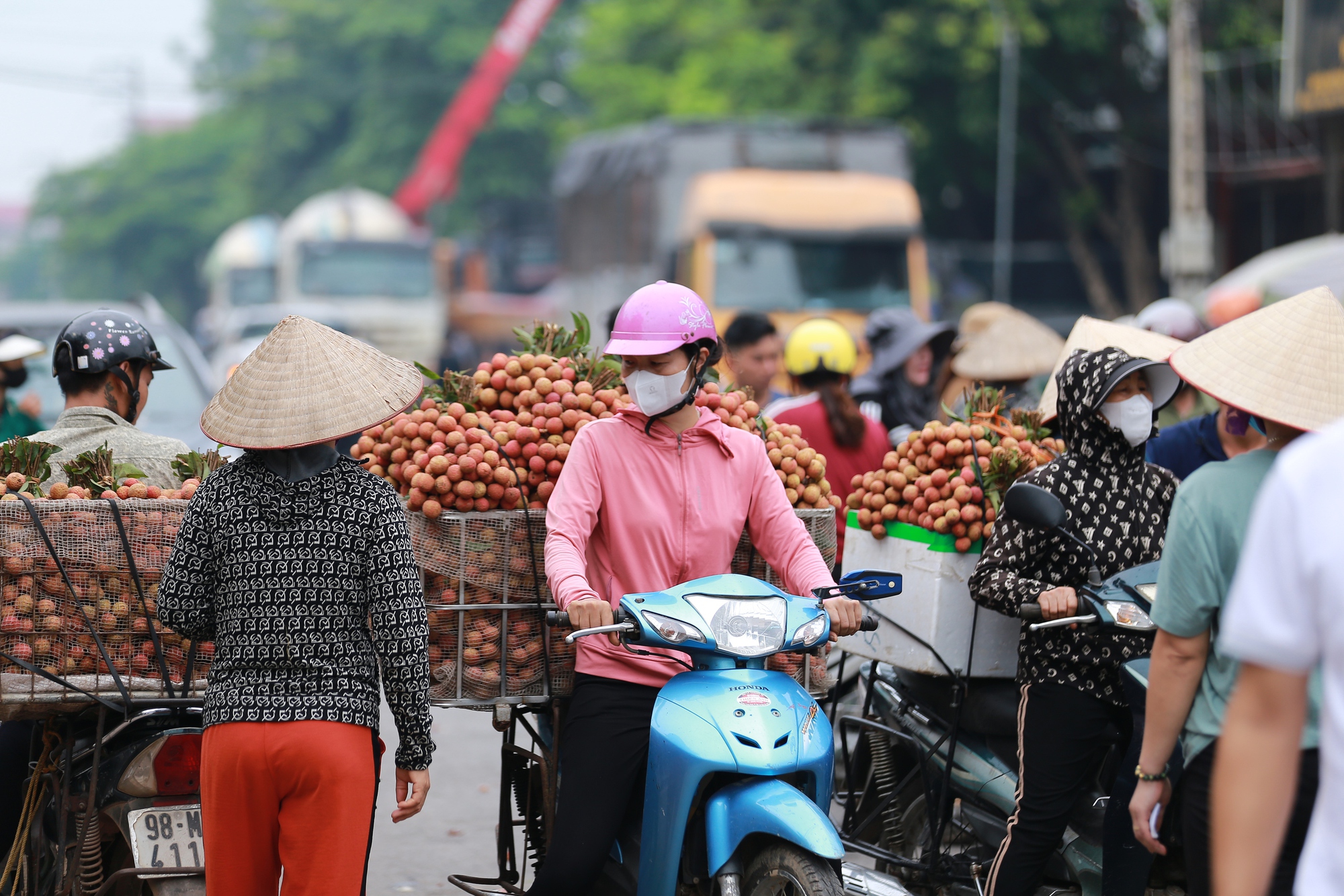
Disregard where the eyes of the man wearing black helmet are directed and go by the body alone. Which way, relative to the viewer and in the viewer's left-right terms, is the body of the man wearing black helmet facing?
facing away from the viewer and to the right of the viewer

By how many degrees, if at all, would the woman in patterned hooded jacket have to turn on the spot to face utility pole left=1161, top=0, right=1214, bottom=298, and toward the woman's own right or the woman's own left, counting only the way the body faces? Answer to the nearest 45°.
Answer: approximately 135° to the woman's own left

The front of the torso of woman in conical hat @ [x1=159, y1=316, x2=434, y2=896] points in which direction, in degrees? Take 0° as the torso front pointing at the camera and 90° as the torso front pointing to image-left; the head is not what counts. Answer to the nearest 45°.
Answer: approximately 180°

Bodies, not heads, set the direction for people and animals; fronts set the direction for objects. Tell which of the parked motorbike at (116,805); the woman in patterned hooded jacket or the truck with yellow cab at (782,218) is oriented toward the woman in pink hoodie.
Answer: the truck with yellow cab

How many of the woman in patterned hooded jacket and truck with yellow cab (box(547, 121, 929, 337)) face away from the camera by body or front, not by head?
0

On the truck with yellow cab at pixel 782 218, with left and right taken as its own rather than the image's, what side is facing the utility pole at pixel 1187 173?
left

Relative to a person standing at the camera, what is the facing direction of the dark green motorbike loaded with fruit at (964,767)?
facing the viewer and to the right of the viewer

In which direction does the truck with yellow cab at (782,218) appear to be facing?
toward the camera

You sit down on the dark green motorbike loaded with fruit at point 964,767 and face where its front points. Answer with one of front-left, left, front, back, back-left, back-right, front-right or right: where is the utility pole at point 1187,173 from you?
back-left

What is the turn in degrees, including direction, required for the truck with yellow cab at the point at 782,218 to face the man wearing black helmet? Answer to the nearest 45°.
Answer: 0° — it already faces them

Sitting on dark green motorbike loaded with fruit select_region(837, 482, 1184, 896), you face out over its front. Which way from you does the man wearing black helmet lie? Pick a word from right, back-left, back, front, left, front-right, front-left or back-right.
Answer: back-right

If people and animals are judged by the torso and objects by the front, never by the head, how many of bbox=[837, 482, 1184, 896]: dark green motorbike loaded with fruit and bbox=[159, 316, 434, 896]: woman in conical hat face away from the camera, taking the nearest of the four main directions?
1

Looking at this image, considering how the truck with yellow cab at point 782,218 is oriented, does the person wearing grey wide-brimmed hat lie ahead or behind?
ahead

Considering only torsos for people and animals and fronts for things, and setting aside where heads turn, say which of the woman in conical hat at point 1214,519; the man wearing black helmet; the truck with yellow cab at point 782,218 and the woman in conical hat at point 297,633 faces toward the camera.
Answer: the truck with yellow cab

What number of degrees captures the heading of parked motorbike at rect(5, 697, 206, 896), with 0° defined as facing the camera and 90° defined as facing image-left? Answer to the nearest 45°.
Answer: approximately 135°

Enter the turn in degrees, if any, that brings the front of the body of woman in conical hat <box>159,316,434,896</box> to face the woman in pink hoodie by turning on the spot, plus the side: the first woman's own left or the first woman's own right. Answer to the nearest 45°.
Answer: approximately 90° to the first woman's own right

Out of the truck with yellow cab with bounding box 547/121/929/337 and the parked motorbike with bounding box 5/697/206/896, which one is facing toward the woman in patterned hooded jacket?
the truck with yellow cab

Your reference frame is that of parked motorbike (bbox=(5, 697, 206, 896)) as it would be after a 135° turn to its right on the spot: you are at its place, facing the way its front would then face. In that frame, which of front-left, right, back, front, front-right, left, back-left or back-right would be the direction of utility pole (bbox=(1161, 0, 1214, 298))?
front-left

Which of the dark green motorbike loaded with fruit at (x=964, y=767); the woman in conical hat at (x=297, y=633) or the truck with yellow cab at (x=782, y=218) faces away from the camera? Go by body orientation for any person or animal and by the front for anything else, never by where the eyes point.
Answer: the woman in conical hat
